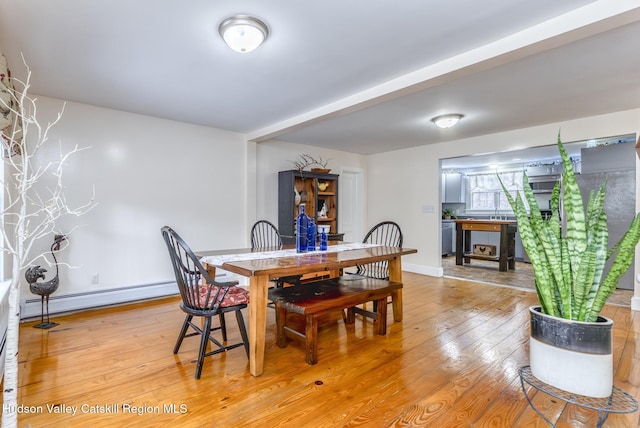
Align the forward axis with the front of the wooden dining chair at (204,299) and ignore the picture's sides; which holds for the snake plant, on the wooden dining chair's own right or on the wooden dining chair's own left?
on the wooden dining chair's own right

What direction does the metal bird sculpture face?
to the viewer's right

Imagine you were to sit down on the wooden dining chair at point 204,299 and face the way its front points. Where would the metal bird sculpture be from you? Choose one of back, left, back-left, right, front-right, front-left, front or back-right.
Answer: left

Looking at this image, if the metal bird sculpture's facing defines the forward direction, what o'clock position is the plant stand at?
The plant stand is roughly at 2 o'clock from the metal bird sculpture.

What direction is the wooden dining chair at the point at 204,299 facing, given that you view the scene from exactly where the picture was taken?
facing away from the viewer and to the right of the viewer

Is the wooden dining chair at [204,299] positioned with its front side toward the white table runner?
yes

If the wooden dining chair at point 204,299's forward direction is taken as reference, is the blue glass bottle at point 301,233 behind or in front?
in front
